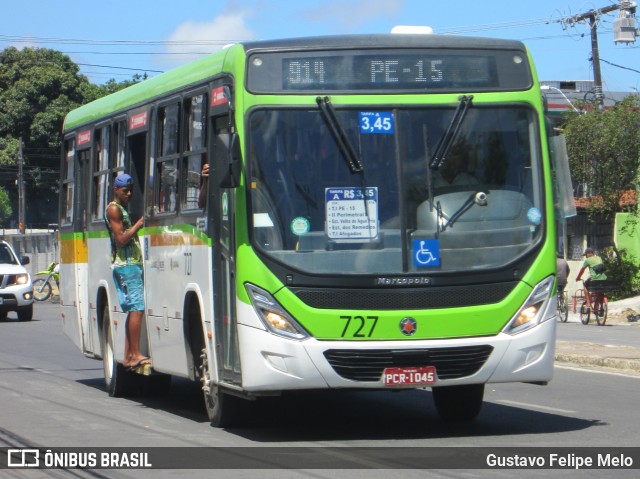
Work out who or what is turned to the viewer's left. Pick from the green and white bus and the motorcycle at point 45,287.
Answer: the motorcycle

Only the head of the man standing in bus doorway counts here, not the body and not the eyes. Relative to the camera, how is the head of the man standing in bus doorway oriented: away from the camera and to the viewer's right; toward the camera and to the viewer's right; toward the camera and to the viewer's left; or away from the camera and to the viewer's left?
toward the camera and to the viewer's right

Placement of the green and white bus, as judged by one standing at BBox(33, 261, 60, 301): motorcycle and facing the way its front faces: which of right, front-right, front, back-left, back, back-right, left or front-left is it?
left

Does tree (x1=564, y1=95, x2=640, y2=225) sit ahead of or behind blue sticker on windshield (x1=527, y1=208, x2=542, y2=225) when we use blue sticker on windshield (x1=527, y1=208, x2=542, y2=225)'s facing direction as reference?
behind

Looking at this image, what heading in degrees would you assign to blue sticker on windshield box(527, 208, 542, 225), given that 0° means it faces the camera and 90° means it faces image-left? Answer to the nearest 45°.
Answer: approximately 0°

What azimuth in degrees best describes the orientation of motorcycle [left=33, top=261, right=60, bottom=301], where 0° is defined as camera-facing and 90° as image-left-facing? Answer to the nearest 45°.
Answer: approximately 90°

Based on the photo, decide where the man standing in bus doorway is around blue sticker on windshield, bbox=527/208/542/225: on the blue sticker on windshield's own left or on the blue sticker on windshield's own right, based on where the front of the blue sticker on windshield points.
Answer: on the blue sticker on windshield's own right
